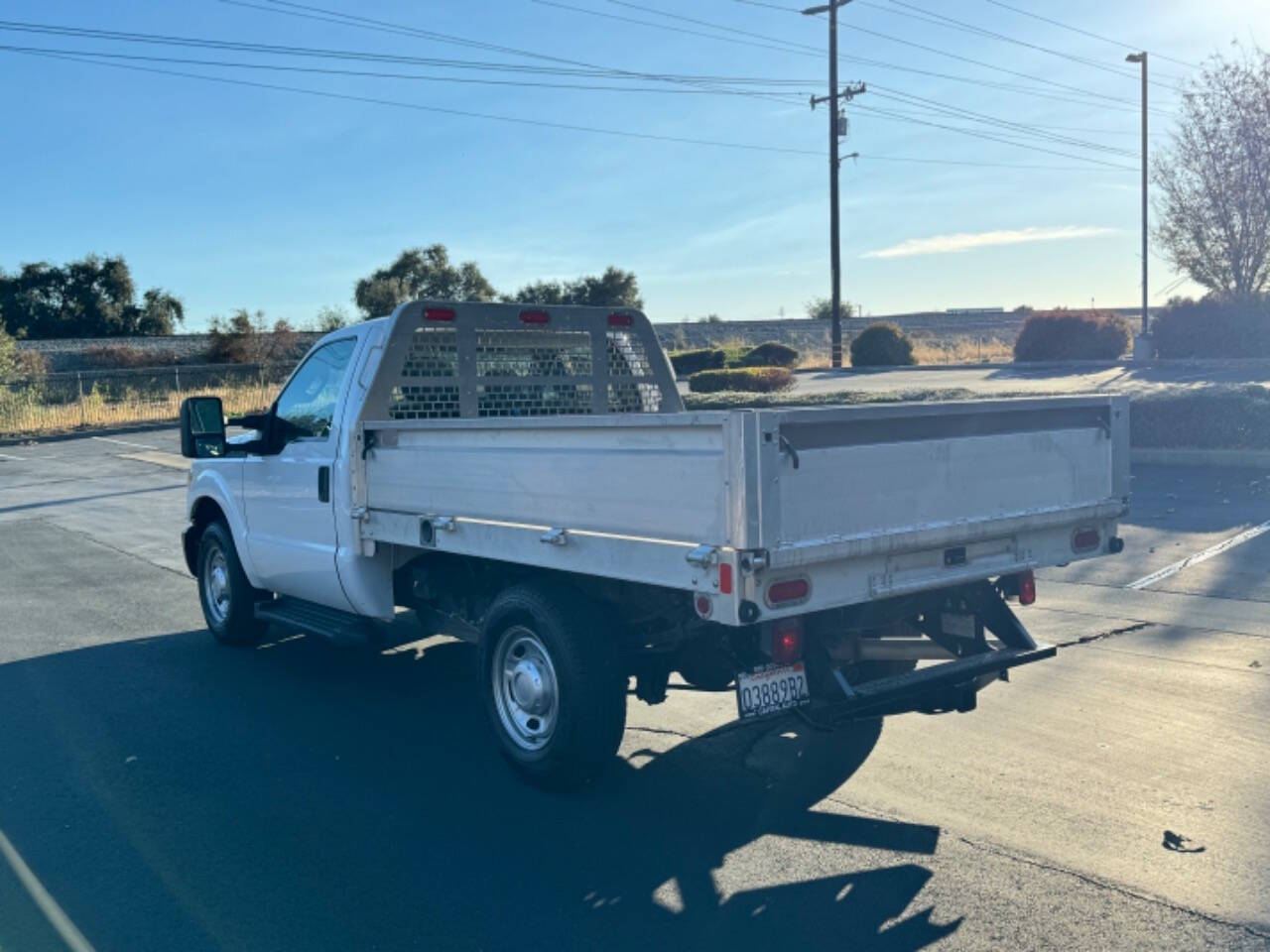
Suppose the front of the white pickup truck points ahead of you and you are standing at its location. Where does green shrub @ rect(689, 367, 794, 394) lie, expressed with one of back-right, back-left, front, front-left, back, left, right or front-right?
front-right

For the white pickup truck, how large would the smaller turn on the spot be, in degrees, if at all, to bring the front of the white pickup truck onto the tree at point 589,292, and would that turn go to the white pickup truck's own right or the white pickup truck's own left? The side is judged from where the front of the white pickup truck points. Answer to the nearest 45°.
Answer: approximately 45° to the white pickup truck's own right

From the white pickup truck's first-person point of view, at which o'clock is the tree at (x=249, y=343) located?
The tree is roughly at 1 o'clock from the white pickup truck.

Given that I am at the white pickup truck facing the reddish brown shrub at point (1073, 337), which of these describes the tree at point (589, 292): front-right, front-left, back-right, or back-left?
front-left

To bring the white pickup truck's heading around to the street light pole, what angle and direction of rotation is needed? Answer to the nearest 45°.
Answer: approximately 90° to its right

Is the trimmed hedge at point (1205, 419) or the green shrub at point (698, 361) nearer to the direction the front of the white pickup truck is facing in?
the green shrub

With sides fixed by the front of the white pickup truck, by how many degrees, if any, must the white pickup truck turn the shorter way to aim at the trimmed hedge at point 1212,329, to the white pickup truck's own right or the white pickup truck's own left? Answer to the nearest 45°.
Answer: approximately 90° to the white pickup truck's own right

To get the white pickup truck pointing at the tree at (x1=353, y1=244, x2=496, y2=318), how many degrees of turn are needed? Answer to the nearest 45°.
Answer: approximately 45° to its right

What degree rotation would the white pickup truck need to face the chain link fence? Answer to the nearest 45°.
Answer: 0° — it already faces it

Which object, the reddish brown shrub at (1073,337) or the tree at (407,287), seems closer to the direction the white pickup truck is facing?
the tree

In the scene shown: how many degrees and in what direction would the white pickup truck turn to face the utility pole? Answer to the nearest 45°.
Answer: approximately 45° to its right

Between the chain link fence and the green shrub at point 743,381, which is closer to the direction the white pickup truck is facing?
the chain link fence

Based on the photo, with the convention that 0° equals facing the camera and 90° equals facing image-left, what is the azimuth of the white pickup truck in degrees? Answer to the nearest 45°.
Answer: approximately 135°

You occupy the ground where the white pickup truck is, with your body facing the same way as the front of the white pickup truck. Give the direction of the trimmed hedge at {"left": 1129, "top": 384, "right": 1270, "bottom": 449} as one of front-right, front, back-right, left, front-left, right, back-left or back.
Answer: right
